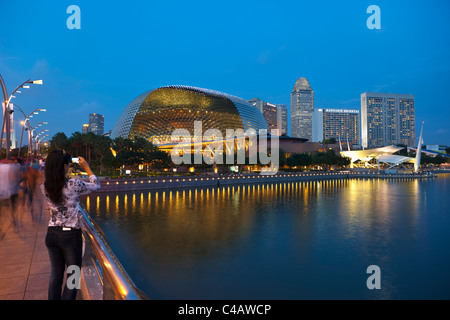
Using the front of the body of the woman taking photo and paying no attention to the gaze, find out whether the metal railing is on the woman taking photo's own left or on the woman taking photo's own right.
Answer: on the woman taking photo's own right

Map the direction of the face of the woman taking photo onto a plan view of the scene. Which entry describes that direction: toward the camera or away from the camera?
away from the camera

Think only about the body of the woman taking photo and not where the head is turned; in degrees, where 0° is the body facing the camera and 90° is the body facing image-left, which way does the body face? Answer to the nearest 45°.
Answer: approximately 225°
